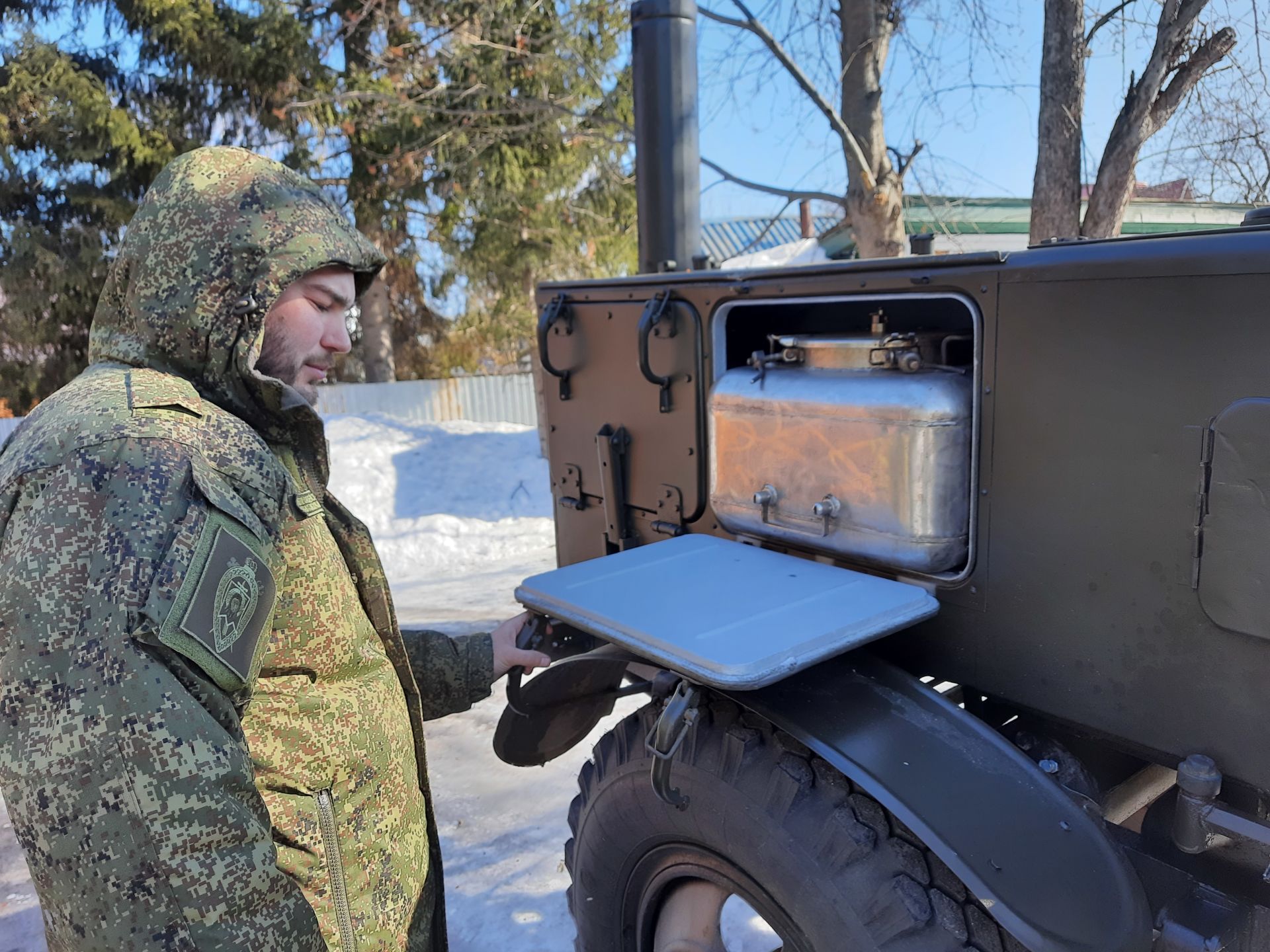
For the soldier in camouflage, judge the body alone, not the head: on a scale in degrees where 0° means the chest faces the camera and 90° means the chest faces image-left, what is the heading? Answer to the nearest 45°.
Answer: approximately 270°

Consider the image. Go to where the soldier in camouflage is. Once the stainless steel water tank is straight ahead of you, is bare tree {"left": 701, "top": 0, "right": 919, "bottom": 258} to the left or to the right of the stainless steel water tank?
left

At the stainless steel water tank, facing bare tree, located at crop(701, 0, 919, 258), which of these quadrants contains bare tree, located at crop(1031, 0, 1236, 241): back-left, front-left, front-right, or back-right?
front-right

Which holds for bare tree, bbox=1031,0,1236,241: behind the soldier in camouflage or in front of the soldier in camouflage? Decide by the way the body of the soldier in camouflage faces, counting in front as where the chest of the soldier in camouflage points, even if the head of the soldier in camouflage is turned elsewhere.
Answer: in front

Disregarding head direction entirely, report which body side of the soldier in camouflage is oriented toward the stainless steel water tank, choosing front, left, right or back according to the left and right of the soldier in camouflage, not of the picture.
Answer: front

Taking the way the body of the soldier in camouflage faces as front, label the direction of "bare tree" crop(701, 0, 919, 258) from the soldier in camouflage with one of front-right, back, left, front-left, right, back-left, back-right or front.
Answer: front-left

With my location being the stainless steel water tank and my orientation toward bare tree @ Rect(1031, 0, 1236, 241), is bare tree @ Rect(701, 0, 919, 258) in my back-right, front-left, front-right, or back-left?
front-left
